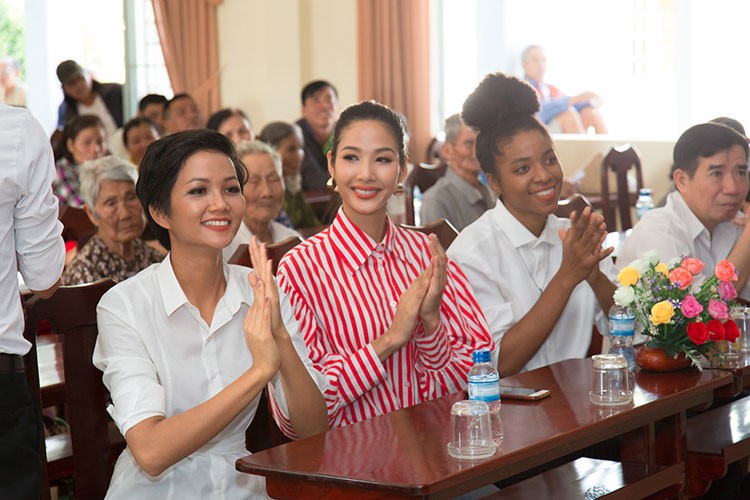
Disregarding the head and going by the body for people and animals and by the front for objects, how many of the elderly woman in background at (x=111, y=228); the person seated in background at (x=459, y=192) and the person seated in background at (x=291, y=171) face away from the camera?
0

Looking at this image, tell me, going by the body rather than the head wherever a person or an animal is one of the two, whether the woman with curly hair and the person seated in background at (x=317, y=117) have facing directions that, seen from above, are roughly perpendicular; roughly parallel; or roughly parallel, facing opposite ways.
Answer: roughly parallel

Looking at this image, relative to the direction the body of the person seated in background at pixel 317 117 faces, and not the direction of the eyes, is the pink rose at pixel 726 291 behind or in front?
in front

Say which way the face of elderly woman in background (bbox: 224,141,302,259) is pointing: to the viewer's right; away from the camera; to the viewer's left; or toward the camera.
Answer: toward the camera

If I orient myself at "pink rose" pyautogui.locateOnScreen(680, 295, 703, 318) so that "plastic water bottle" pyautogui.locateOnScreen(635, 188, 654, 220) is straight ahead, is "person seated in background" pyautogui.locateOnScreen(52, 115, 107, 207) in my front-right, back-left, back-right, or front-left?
front-left

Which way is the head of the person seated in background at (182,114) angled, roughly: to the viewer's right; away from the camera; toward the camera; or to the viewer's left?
toward the camera

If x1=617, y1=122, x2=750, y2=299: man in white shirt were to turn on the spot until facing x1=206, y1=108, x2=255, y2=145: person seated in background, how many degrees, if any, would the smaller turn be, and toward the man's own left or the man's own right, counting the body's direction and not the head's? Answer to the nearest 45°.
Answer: approximately 180°

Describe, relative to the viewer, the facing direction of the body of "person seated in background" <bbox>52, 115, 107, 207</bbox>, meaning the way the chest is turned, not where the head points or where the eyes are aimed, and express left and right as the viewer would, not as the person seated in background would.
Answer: facing the viewer and to the right of the viewer

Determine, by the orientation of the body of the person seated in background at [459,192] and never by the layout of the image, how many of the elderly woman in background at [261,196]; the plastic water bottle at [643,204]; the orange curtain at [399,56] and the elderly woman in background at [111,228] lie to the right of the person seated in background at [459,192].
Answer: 2
